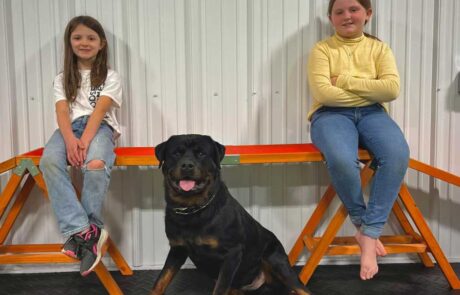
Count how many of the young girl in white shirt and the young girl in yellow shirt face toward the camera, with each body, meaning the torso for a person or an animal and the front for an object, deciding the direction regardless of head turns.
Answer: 2

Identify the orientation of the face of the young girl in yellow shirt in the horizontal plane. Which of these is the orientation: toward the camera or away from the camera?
toward the camera

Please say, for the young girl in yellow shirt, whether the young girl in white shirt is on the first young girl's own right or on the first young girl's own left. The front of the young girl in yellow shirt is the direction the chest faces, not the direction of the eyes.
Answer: on the first young girl's own right

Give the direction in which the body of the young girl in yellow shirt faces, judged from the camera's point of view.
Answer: toward the camera

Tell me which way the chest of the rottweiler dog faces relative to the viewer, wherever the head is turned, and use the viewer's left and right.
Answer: facing the viewer and to the left of the viewer

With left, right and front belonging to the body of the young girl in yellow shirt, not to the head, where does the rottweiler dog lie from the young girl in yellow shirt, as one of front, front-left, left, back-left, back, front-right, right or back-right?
front-right

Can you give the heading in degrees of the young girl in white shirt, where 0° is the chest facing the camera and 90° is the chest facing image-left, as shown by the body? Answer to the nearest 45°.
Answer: approximately 0°
